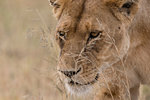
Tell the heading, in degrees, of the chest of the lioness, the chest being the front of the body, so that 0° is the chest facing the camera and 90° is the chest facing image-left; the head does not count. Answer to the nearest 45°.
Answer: approximately 45°
